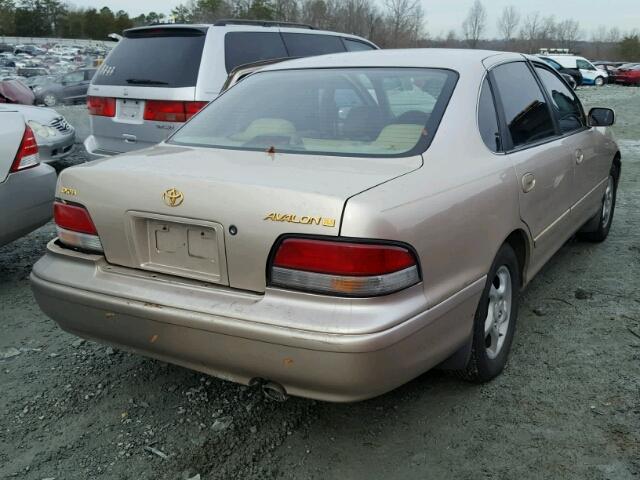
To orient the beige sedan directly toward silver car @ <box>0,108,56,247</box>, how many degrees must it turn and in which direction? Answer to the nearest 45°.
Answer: approximately 90° to its left

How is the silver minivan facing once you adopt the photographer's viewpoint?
facing away from the viewer and to the right of the viewer

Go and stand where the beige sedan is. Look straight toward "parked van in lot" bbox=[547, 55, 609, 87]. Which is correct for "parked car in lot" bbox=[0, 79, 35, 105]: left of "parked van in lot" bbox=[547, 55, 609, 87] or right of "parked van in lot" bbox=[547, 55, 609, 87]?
left

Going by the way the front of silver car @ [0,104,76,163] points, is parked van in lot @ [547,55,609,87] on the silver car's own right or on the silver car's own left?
on the silver car's own left

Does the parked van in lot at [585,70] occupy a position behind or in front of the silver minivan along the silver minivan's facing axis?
in front

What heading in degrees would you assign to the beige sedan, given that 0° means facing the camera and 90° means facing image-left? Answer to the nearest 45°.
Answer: approximately 225°

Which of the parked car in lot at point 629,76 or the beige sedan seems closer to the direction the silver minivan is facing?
the parked car in lot

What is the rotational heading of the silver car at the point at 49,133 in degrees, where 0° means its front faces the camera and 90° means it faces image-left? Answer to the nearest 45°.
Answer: approximately 315°
